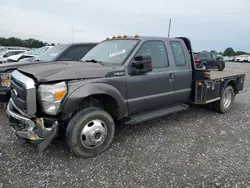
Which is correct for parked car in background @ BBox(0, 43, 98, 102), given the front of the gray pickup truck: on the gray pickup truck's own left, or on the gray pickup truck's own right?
on the gray pickup truck's own right

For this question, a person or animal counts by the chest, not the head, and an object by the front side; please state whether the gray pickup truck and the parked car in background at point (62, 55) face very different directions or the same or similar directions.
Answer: same or similar directions

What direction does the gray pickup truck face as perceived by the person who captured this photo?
facing the viewer and to the left of the viewer

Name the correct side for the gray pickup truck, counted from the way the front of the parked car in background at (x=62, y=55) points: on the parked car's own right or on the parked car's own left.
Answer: on the parked car's own left

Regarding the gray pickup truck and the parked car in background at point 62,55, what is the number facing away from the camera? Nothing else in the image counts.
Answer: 0
